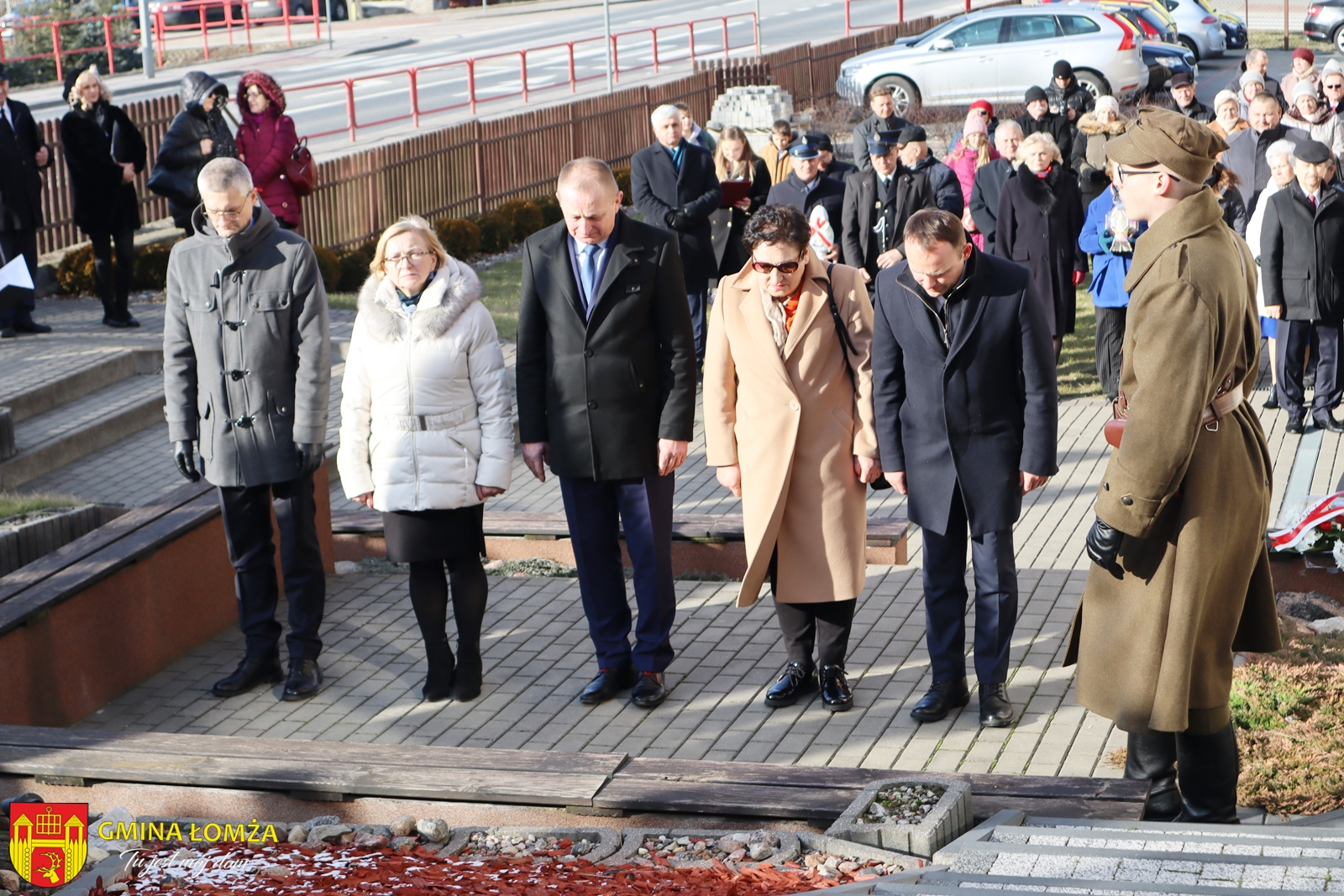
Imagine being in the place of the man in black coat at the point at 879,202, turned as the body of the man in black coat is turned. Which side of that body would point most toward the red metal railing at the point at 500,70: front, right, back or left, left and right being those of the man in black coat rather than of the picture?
back

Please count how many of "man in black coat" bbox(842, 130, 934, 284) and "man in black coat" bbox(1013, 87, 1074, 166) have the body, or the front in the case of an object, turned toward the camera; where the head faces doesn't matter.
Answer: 2

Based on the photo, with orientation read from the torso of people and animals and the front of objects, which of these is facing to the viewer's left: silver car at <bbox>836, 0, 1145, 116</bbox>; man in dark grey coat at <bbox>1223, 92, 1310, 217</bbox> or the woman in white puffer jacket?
the silver car

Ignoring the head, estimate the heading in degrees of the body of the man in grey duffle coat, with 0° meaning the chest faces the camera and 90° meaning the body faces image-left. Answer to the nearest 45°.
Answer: approximately 0°

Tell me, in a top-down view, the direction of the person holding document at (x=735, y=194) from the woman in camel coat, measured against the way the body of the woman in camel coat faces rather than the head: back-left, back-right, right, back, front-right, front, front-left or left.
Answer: back

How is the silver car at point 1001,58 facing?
to the viewer's left

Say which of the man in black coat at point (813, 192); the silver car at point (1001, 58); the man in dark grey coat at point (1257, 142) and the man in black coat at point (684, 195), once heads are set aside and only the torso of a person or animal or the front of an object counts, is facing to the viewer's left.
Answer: the silver car

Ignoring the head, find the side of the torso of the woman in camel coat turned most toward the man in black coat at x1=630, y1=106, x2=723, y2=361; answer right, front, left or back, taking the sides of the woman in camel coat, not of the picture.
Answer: back
